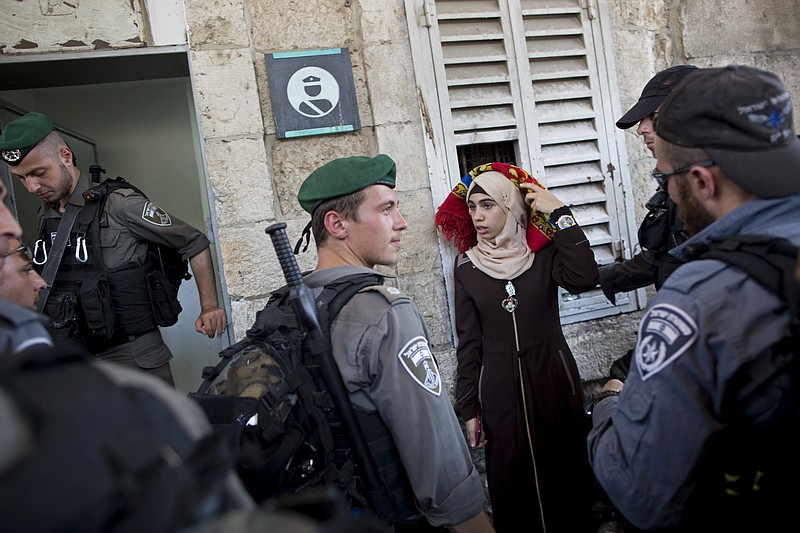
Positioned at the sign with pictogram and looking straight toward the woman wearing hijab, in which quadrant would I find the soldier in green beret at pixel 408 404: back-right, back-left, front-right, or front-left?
front-right

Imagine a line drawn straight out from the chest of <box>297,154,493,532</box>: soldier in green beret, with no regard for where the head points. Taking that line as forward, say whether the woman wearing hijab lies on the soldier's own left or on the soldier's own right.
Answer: on the soldier's own left

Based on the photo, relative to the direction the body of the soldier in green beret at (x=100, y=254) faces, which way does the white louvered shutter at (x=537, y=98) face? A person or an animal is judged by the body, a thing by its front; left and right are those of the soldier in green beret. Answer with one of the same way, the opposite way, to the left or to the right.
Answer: the same way

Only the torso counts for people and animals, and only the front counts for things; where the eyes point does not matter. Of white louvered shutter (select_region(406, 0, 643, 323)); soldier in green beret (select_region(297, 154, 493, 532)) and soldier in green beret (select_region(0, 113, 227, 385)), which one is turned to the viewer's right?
soldier in green beret (select_region(297, 154, 493, 532))

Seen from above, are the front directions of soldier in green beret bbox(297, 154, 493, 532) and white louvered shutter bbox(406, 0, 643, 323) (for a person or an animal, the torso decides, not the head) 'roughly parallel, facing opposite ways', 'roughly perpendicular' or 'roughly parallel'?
roughly perpendicular

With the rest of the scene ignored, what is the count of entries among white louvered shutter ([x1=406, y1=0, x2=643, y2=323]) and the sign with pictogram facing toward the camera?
2

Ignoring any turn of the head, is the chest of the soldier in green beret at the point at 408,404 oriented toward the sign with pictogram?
no

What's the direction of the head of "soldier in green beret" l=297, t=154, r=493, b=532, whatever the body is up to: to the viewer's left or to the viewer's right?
to the viewer's right

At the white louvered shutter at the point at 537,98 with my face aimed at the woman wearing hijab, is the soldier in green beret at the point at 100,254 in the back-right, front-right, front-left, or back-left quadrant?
front-right

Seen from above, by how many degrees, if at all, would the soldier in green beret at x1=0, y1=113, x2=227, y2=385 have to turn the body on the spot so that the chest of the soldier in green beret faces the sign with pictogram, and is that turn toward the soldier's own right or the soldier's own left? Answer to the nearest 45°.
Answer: approximately 135° to the soldier's own left

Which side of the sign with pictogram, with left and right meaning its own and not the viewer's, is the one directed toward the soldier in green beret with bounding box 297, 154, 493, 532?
front

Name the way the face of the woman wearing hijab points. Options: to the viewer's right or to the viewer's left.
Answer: to the viewer's left

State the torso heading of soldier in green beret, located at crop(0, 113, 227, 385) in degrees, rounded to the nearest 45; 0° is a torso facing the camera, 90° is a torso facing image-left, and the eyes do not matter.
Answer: approximately 45°

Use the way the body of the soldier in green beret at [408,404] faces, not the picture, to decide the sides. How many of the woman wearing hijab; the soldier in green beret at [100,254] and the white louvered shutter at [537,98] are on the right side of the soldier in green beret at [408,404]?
0

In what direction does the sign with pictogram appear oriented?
toward the camera
